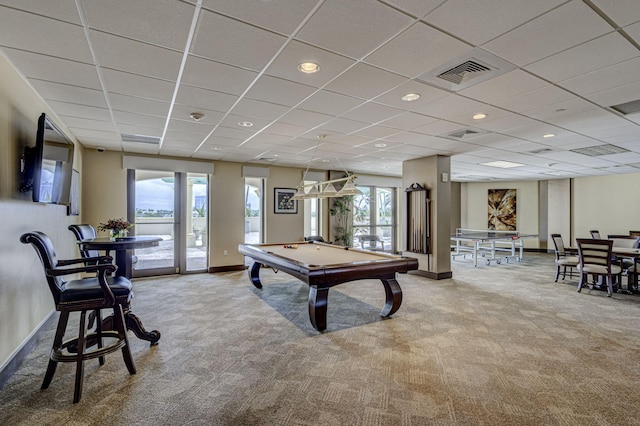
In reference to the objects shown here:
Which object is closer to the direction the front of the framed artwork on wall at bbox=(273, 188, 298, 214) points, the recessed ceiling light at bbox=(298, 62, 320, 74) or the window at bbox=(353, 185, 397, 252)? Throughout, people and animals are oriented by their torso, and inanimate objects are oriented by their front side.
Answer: the recessed ceiling light

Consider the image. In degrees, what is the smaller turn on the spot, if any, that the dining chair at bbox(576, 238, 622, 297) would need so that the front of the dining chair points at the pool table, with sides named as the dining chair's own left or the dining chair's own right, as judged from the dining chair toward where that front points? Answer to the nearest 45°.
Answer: approximately 180°

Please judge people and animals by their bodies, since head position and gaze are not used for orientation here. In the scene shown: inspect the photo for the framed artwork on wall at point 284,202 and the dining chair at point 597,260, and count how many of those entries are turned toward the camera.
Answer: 1

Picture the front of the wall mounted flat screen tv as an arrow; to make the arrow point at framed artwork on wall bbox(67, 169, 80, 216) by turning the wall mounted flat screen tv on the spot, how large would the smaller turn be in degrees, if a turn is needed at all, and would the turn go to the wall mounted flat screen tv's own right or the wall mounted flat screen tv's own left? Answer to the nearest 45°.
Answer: approximately 135° to the wall mounted flat screen tv's own left

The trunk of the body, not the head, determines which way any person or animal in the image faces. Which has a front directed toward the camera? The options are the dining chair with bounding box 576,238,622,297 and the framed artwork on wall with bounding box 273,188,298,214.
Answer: the framed artwork on wall

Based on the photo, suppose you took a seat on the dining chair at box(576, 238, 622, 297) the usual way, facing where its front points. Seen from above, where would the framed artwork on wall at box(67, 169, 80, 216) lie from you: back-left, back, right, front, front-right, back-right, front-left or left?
back

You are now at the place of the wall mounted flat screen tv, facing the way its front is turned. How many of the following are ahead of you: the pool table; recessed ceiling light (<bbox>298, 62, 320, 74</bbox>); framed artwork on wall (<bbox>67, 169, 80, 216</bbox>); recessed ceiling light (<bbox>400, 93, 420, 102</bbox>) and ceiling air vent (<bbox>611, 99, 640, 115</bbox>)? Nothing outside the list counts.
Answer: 4

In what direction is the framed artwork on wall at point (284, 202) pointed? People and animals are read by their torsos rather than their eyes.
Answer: toward the camera

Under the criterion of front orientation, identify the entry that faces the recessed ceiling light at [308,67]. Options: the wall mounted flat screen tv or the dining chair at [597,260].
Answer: the wall mounted flat screen tv

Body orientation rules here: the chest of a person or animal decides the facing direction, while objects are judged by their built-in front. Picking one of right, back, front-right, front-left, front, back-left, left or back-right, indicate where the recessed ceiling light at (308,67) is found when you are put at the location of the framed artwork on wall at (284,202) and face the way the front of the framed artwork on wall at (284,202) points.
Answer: front

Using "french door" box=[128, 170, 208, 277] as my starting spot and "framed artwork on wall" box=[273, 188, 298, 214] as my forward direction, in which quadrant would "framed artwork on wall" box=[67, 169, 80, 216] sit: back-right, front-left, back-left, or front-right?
back-right

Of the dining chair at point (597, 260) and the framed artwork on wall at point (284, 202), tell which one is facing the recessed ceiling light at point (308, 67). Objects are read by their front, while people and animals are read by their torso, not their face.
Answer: the framed artwork on wall

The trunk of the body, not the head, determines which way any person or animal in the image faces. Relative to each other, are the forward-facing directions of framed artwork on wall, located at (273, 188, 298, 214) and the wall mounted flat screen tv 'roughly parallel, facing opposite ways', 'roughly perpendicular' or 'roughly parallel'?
roughly perpendicular

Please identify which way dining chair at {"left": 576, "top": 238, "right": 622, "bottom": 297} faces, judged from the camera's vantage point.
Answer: facing away from the viewer and to the right of the viewer

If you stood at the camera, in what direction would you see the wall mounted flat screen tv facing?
facing the viewer and to the right of the viewer
